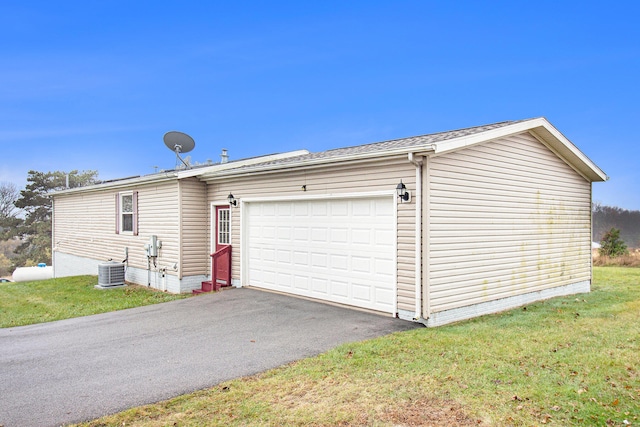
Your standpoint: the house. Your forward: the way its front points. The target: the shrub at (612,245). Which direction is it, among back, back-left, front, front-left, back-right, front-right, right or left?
back

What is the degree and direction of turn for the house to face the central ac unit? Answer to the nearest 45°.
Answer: approximately 90° to its right

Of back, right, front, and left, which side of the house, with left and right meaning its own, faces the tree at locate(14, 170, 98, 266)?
right

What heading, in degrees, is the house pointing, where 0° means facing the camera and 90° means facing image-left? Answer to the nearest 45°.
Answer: approximately 45°

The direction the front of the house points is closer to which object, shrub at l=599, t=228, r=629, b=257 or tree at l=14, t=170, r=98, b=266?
the tree

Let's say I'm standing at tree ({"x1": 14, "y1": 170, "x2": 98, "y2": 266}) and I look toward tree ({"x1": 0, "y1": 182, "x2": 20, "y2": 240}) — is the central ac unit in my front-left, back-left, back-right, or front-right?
back-left
